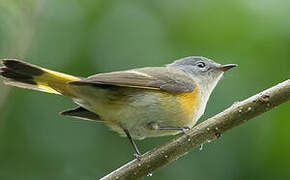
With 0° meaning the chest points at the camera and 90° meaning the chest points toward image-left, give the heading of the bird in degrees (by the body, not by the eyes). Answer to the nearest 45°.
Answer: approximately 270°
